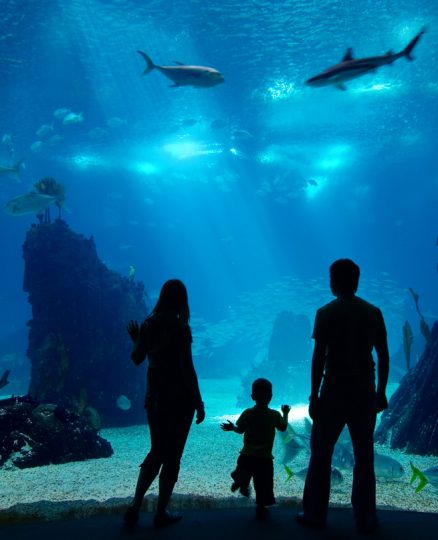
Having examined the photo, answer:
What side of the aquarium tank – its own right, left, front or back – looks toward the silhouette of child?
front

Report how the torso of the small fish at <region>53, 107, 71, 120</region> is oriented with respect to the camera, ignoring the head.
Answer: to the viewer's left

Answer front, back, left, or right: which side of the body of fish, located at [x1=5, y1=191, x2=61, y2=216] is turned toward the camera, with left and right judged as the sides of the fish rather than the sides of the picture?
left

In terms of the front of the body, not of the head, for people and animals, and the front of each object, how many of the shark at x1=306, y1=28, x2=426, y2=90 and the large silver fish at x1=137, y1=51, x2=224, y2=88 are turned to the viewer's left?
1

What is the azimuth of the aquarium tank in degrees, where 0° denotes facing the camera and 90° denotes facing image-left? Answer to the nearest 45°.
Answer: approximately 0°

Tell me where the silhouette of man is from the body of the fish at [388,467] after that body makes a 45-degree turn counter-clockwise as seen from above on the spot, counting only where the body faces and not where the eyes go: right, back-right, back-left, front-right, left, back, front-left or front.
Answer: back-right

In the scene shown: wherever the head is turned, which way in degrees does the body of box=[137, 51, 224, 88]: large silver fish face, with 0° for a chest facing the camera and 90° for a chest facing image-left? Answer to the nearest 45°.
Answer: approximately 270°

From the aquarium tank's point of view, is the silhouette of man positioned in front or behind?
in front
